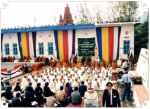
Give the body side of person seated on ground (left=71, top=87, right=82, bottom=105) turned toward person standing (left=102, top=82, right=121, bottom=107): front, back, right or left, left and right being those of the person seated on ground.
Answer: right

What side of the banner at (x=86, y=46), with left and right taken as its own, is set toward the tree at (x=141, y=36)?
left

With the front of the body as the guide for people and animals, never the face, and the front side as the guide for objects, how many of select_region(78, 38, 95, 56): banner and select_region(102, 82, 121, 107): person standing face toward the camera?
2

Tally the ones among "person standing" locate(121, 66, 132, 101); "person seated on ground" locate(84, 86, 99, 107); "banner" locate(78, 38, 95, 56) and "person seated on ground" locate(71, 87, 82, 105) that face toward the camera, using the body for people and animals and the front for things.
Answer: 1

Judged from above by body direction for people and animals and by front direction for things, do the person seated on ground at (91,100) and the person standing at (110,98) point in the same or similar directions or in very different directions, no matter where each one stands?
very different directions

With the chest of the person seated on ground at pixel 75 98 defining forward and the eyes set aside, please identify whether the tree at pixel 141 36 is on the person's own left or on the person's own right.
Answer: on the person's own right

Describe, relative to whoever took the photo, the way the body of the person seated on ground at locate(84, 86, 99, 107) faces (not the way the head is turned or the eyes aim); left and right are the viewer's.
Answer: facing away from the viewer

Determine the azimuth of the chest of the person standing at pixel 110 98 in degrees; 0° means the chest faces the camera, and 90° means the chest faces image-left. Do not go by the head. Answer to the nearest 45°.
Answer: approximately 0°

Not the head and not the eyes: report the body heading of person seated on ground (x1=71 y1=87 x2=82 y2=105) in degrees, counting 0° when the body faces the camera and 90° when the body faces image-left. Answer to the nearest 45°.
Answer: approximately 180°

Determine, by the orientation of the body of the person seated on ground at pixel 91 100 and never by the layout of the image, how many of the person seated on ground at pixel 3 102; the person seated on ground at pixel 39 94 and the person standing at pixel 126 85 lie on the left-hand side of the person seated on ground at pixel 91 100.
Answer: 2
